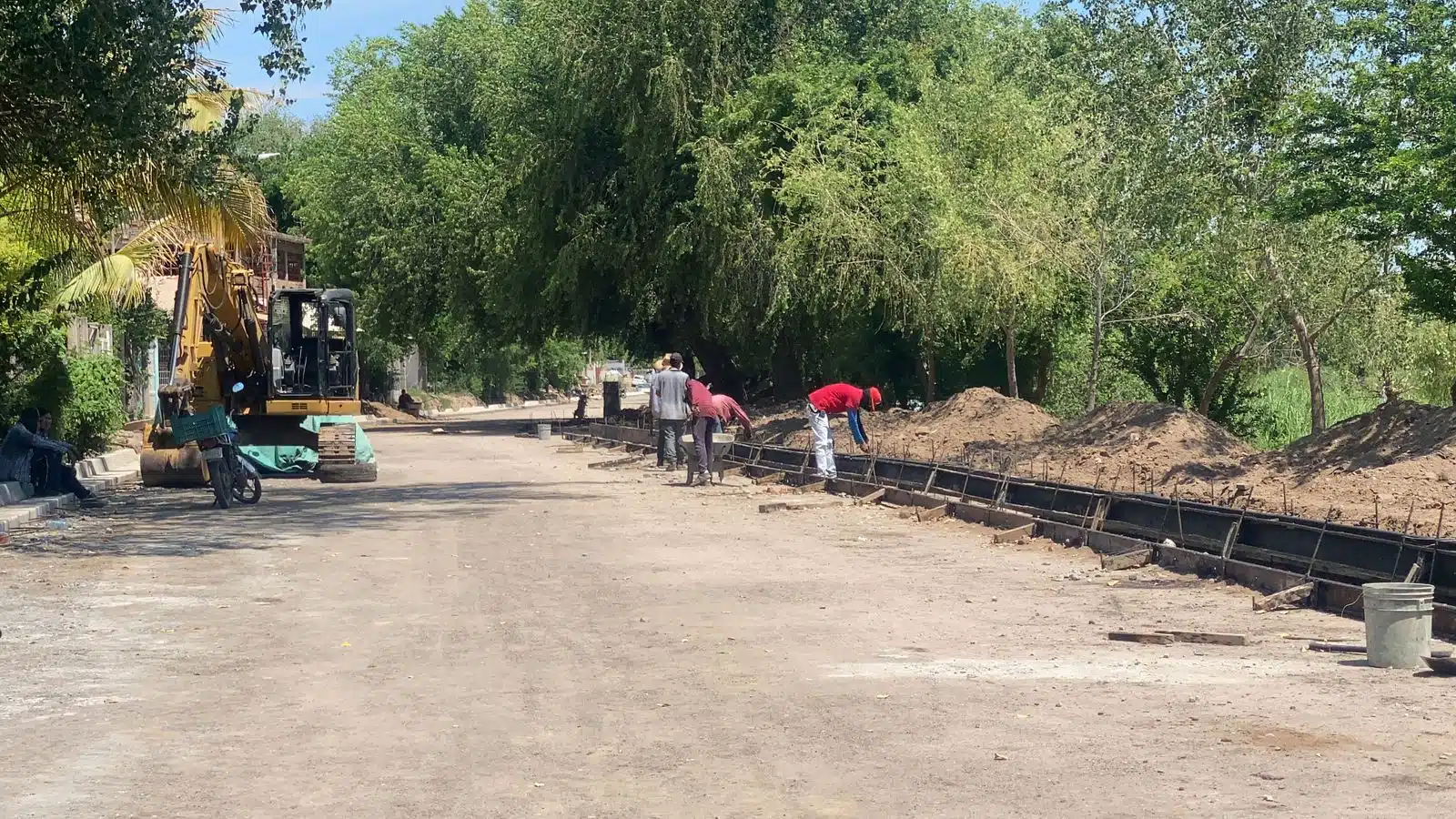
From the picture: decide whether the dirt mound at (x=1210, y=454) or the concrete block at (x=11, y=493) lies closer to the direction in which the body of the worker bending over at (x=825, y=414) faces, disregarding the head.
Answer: the dirt mound

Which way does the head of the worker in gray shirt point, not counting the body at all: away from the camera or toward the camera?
away from the camera

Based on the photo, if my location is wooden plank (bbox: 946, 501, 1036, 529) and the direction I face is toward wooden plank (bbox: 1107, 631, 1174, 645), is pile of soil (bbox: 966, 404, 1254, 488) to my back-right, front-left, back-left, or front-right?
back-left

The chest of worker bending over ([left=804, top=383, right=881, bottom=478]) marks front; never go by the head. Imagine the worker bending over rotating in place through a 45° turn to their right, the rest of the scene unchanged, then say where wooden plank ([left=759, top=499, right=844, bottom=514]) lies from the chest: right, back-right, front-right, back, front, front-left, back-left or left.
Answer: front-right

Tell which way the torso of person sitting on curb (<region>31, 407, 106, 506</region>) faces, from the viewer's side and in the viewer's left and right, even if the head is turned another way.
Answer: facing to the right of the viewer

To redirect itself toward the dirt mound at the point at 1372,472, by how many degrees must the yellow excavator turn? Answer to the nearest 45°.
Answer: approximately 90° to its left

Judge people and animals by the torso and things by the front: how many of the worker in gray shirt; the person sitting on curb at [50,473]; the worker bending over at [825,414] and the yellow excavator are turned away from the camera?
1

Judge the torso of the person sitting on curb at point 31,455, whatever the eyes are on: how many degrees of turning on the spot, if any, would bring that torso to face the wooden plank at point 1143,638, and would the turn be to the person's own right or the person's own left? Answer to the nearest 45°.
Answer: approximately 45° to the person's own right

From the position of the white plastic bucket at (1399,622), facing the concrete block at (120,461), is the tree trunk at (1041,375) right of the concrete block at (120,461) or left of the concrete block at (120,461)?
right
